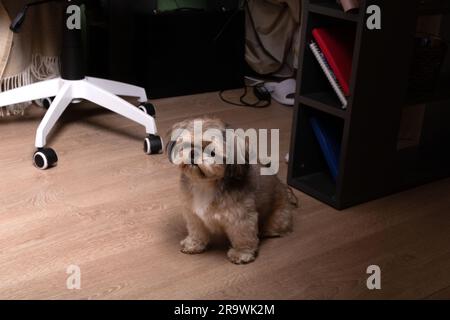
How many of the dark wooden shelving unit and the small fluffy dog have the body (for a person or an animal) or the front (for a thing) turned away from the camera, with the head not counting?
0

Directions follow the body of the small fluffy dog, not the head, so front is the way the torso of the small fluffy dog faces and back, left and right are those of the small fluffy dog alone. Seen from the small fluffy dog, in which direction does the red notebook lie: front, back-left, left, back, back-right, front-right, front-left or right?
back

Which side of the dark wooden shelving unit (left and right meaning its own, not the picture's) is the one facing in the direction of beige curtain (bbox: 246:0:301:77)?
right

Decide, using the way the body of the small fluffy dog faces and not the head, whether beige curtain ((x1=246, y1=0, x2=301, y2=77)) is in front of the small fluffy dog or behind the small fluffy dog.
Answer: behind

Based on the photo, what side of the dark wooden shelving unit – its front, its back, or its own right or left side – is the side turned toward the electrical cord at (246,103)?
right

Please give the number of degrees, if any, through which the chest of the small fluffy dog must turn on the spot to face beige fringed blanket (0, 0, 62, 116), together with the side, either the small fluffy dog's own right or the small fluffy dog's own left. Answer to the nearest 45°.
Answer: approximately 90° to the small fluffy dog's own right

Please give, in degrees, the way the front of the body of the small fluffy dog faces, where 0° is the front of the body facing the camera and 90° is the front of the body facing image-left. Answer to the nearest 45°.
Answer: approximately 45°

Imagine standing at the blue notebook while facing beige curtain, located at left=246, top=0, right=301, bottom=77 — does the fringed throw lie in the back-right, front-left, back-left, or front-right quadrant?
front-left

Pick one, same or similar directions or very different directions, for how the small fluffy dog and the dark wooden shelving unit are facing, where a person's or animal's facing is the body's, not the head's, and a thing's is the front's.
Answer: same or similar directions

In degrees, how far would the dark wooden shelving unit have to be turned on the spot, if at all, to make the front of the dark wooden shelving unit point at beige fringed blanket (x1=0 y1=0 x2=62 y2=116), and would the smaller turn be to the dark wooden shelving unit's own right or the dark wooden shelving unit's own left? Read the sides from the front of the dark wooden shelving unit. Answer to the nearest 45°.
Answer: approximately 45° to the dark wooden shelving unit's own right

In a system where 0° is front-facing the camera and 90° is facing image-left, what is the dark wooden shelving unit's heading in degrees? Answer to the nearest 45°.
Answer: approximately 45°

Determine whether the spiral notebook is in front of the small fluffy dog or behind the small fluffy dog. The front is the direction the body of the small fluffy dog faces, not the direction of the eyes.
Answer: behind
